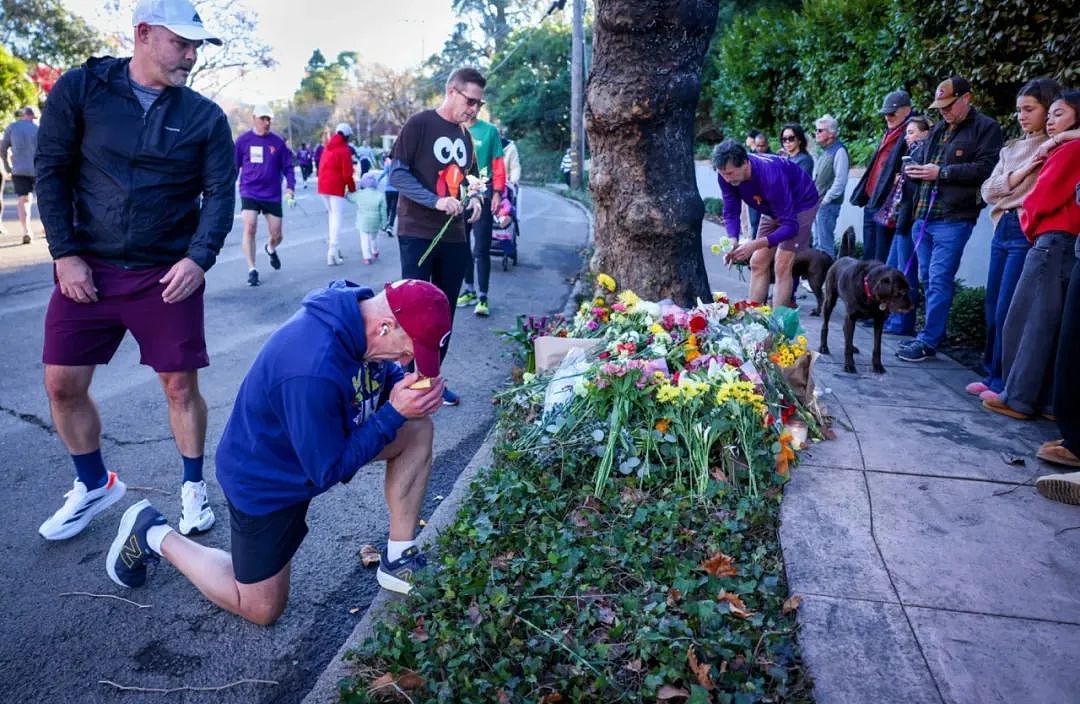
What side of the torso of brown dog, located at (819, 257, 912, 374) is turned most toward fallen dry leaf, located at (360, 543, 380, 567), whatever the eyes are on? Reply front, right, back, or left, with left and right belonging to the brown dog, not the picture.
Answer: right

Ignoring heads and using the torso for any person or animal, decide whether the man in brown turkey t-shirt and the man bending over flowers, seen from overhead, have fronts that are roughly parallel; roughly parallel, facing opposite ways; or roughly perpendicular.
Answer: roughly perpendicular

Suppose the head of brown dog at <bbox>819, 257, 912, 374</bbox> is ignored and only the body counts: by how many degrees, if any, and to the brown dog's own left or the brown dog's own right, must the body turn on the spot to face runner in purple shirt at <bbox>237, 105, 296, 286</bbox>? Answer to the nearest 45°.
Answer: approximately 135° to the brown dog's own right

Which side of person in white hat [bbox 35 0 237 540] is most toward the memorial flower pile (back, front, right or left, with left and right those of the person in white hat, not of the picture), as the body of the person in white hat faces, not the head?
left

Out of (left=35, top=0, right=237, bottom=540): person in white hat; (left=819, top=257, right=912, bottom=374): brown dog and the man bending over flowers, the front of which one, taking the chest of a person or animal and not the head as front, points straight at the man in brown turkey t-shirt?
the man bending over flowers

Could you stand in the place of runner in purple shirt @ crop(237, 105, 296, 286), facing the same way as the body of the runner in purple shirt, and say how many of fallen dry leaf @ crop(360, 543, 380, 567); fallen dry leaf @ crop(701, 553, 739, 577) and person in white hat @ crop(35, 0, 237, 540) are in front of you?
3

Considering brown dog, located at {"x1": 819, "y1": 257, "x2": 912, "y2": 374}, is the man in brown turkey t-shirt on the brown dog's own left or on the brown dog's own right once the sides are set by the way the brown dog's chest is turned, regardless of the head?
on the brown dog's own right

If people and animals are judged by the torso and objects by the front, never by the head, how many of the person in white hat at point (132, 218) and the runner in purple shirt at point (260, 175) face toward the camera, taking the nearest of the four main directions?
2

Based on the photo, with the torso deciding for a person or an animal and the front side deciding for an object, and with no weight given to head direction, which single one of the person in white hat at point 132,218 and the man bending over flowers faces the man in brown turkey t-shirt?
the man bending over flowers

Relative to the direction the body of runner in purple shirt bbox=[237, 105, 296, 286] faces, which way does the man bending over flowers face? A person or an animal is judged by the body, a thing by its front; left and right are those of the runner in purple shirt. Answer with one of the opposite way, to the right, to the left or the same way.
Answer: to the right

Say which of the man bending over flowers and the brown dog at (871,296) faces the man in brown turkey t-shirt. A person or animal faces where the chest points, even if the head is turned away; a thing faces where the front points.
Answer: the man bending over flowers

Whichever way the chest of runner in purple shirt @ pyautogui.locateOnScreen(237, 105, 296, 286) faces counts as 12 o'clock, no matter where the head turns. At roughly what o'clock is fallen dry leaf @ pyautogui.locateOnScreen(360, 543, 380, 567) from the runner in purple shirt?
The fallen dry leaf is roughly at 12 o'clock from the runner in purple shirt.
